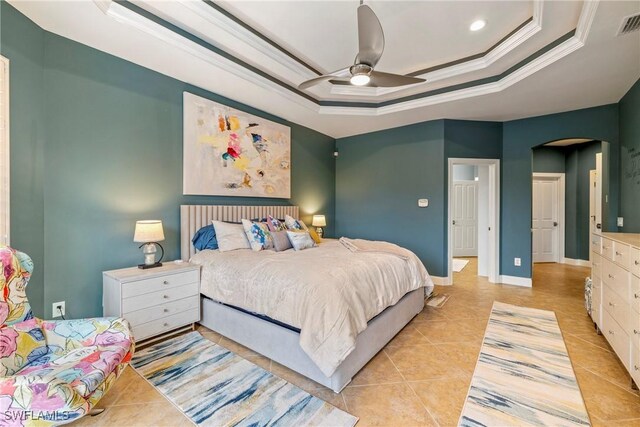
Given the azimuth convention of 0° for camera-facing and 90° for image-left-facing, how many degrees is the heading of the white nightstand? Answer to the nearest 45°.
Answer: approximately 315°

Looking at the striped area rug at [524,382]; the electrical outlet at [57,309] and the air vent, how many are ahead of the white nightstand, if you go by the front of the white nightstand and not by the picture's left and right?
2

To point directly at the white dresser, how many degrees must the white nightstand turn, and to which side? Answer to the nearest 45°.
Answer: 0° — it already faces it

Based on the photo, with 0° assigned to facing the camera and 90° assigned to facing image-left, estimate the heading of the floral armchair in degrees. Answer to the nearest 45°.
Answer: approximately 315°
